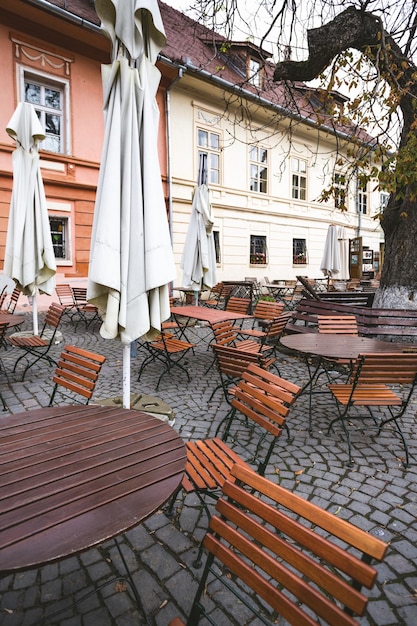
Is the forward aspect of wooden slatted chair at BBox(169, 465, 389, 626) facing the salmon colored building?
no

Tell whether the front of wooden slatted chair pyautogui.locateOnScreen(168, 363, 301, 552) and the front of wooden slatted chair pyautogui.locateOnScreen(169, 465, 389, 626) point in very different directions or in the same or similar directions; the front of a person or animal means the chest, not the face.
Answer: same or similar directions

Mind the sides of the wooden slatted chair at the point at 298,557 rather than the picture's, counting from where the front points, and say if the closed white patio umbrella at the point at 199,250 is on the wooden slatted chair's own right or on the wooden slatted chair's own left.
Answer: on the wooden slatted chair's own right

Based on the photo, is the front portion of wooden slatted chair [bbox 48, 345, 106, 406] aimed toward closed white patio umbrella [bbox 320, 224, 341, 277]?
no

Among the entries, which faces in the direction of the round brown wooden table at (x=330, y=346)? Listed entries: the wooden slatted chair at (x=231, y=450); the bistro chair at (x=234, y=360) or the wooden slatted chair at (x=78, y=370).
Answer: the bistro chair

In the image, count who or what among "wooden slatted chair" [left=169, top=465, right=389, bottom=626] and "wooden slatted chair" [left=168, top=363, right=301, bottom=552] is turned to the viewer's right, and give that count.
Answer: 0

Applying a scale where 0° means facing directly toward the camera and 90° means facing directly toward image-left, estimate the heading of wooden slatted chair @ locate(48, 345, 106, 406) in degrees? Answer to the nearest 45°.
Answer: approximately 45°

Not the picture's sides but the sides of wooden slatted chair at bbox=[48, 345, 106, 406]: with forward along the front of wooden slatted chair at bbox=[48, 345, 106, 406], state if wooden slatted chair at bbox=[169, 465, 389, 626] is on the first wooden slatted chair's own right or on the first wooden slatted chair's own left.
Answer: on the first wooden slatted chair's own left

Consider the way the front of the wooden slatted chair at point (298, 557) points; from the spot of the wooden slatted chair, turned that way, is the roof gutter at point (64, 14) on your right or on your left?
on your right

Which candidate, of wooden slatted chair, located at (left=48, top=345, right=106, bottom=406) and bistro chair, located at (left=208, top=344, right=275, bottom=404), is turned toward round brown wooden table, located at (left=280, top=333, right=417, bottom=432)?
the bistro chair

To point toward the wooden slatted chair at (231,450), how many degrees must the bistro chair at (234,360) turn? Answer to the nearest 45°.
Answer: approximately 135° to its right

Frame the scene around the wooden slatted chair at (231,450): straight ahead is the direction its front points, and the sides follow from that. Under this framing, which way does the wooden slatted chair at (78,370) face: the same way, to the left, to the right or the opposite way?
the same way

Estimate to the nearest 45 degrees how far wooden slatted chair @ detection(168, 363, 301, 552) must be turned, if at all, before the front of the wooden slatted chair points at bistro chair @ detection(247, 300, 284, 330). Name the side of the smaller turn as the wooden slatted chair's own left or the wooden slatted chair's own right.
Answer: approximately 135° to the wooden slatted chair's own right

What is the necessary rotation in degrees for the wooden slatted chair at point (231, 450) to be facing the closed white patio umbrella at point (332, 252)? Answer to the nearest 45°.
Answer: approximately 135° to its right
